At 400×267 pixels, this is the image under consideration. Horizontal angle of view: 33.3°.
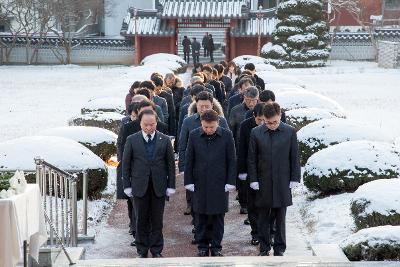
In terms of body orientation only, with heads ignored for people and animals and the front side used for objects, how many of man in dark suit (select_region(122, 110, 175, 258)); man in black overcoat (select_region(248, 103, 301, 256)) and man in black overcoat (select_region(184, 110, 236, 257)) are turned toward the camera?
3

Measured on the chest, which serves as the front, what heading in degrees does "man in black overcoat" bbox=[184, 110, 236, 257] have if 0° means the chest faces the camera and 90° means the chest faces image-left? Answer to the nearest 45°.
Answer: approximately 0°

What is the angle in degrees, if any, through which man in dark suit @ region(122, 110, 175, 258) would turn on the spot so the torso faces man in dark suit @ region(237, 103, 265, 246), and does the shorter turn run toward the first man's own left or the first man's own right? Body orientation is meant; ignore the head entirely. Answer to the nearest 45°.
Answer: approximately 135° to the first man's own left

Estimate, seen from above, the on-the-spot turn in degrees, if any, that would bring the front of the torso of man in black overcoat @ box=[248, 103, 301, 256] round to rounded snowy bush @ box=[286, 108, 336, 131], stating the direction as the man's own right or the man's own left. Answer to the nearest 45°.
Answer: approximately 180°

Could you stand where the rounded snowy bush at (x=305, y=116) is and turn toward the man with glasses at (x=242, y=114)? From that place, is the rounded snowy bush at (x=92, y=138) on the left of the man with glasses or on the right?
right

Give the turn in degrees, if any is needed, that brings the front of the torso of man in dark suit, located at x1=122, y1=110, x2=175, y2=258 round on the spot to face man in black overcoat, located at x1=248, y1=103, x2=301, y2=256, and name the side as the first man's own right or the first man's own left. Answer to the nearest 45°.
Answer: approximately 90° to the first man's own left
